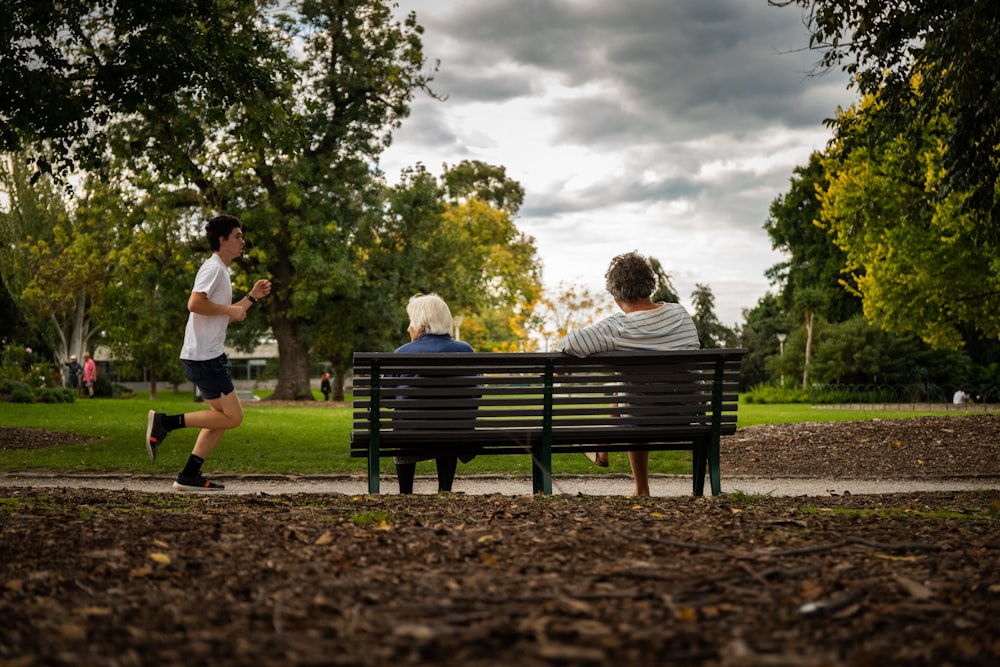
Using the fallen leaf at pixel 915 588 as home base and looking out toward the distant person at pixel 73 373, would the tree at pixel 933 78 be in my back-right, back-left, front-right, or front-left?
front-right

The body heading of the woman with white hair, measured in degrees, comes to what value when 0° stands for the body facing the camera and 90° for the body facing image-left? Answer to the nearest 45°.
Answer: approximately 180°

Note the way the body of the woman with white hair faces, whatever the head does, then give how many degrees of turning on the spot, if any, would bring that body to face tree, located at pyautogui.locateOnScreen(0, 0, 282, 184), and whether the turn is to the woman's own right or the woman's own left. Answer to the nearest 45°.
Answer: approximately 45° to the woman's own left

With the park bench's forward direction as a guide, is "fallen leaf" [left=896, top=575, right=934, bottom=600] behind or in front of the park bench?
behind

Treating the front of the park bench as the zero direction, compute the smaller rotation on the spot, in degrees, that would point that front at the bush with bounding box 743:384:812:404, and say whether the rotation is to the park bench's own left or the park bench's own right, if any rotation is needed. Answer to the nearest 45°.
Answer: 0° — it already faces it

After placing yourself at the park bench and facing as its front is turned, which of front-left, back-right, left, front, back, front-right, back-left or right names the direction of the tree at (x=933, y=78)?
front-right

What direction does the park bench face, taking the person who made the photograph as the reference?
facing away from the viewer

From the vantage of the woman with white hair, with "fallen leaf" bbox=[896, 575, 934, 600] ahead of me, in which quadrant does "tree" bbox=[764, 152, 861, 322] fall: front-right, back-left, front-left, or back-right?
back-left

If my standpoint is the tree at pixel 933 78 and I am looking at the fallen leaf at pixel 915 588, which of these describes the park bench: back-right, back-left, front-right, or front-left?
front-right

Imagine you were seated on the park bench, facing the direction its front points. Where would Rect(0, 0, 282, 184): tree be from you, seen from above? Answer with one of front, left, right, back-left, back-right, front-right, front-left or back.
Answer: front-left
